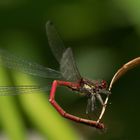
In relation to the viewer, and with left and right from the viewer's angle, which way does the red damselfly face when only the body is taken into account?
facing to the right of the viewer
